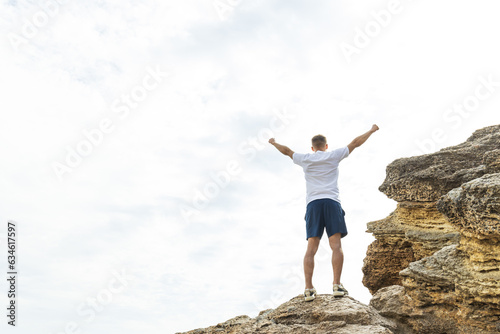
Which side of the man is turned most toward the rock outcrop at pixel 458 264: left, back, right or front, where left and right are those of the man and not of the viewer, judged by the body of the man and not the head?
right

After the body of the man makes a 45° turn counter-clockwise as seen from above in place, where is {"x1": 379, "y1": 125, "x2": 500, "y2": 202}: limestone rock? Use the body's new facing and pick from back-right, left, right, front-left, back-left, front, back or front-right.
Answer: right

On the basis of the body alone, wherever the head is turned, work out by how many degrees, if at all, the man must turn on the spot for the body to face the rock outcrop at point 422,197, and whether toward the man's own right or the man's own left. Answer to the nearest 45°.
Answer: approximately 45° to the man's own right

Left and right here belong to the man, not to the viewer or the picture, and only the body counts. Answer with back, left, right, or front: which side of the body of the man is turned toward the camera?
back

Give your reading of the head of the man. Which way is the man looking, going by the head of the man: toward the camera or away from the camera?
away from the camera
